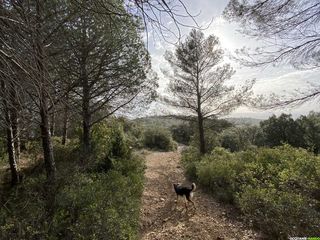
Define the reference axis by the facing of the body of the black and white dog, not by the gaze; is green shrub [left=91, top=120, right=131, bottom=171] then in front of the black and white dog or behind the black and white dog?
in front

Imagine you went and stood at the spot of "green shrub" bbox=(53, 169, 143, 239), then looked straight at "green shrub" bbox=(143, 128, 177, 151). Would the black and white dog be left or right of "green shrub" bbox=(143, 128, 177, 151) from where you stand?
right

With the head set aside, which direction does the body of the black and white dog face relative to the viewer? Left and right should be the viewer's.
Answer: facing away from the viewer and to the left of the viewer

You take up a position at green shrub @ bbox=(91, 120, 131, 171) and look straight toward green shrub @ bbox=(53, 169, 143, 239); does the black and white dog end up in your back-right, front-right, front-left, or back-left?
front-left

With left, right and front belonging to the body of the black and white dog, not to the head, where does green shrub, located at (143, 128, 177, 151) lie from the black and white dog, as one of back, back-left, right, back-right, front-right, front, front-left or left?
front-right

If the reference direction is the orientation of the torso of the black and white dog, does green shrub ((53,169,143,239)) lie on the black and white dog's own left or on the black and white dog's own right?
on the black and white dog's own left

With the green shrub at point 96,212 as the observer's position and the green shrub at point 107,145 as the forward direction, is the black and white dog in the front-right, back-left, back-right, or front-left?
front-right
